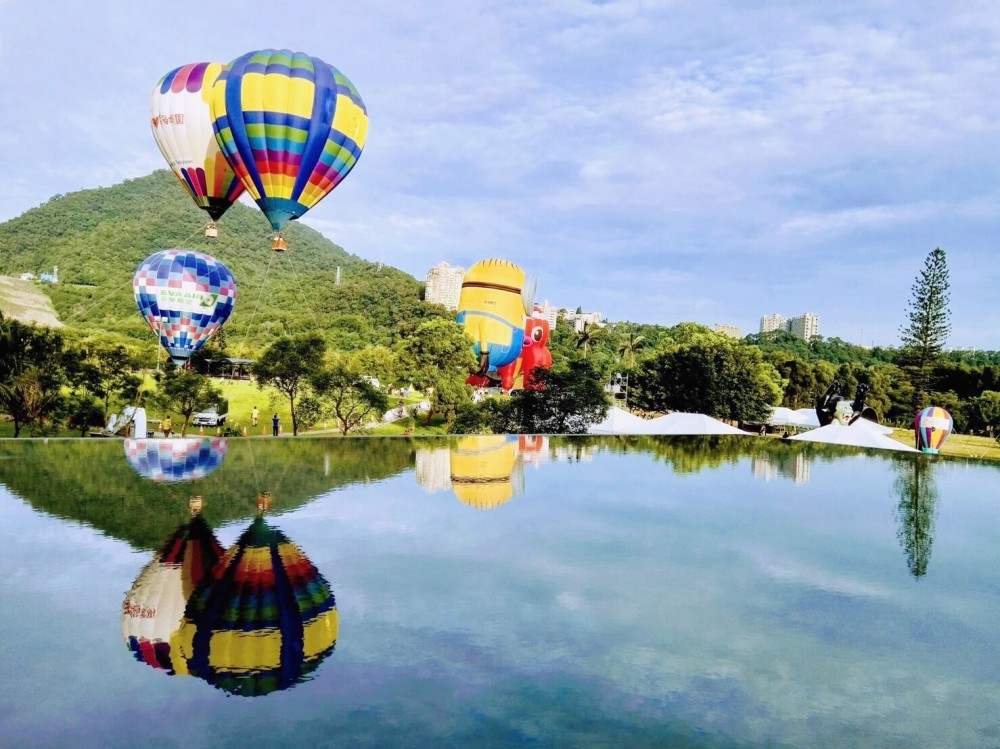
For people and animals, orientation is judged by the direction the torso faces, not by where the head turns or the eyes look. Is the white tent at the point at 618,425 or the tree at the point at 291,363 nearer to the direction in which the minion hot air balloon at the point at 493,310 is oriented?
the white tent

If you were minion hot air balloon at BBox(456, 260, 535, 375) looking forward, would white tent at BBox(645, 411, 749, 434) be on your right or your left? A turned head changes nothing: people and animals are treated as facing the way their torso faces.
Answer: on your right

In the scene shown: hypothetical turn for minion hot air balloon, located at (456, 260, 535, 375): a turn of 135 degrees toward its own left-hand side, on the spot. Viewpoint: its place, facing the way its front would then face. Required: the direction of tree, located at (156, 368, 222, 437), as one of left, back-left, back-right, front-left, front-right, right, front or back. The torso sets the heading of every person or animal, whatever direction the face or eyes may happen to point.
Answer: left

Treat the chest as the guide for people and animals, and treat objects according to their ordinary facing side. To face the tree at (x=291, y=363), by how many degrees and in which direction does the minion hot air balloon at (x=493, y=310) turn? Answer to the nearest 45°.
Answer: approximately 135° to its right

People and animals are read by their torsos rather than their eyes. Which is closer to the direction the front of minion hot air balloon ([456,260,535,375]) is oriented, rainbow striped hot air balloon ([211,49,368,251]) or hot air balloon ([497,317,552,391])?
the hot air balloon

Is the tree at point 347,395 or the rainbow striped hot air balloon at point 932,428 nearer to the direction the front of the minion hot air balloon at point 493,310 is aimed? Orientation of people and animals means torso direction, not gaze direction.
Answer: the rainbow striped hot air balloon

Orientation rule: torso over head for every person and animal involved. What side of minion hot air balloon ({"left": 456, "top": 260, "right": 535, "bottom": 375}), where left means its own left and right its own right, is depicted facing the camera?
right

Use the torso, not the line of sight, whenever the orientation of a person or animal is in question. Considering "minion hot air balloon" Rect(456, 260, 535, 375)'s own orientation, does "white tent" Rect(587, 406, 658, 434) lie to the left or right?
on its right

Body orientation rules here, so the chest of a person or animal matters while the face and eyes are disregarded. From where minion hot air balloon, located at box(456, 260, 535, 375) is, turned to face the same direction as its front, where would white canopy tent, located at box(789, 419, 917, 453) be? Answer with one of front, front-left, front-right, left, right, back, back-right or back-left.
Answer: front-right

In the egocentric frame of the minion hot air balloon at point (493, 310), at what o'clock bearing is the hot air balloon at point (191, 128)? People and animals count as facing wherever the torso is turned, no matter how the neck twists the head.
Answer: The hot air balloon is roughly at 4 o'clock from the minion hot air balloon.
